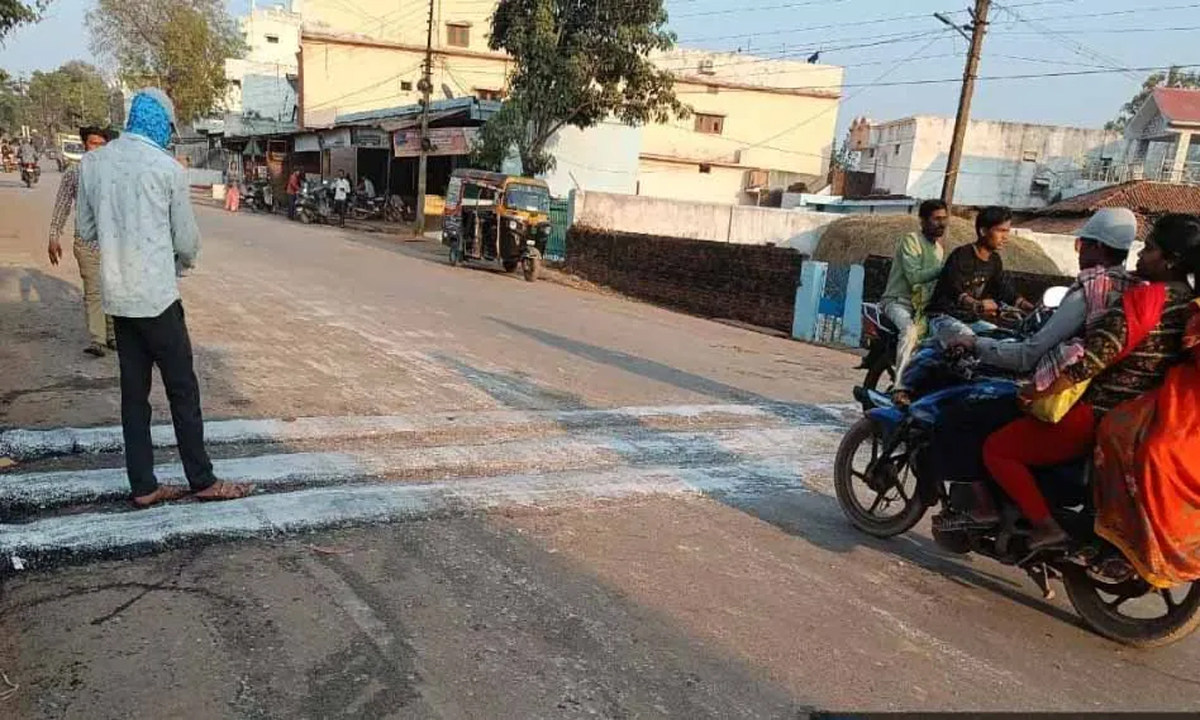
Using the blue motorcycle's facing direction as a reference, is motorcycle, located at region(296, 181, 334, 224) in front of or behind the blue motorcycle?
in front

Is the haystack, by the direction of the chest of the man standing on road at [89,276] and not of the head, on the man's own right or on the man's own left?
on the man's own left

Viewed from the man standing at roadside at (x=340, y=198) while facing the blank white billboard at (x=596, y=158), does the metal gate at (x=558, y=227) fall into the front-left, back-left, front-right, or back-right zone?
front-right

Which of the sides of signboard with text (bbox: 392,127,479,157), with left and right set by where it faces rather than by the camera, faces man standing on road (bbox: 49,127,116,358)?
front

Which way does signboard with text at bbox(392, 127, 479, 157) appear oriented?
toward the camera

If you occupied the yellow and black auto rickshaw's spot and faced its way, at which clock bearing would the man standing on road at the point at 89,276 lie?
The man standing on road is roughly at 2 o'clock from the yellow and black auto rickshaw.

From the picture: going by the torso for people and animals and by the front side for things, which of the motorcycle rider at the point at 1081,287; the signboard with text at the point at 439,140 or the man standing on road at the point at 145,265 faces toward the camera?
the signboard with text

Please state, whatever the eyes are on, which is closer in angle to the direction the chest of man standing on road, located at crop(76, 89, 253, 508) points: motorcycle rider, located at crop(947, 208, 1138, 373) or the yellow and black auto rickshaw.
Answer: the yellow and black auto rickshaw

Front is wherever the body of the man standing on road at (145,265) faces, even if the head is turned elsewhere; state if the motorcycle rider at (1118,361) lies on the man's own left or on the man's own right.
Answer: on the man's own right

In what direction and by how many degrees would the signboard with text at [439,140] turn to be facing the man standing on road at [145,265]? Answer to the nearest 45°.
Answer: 0° — it already faces them

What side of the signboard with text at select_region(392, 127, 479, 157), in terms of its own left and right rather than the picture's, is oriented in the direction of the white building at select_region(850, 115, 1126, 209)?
left

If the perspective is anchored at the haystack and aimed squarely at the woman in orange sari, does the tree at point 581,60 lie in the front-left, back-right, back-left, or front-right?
back-right

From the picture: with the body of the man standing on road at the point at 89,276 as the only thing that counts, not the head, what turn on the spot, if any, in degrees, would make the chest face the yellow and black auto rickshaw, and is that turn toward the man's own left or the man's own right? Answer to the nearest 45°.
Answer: approximately 135° to the man's own left

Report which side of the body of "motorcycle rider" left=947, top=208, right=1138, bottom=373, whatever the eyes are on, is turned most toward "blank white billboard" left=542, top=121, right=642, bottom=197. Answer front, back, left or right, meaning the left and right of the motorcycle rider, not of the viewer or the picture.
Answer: front

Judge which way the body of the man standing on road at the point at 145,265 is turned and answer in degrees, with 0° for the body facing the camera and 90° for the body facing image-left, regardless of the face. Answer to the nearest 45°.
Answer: approximately 225°
